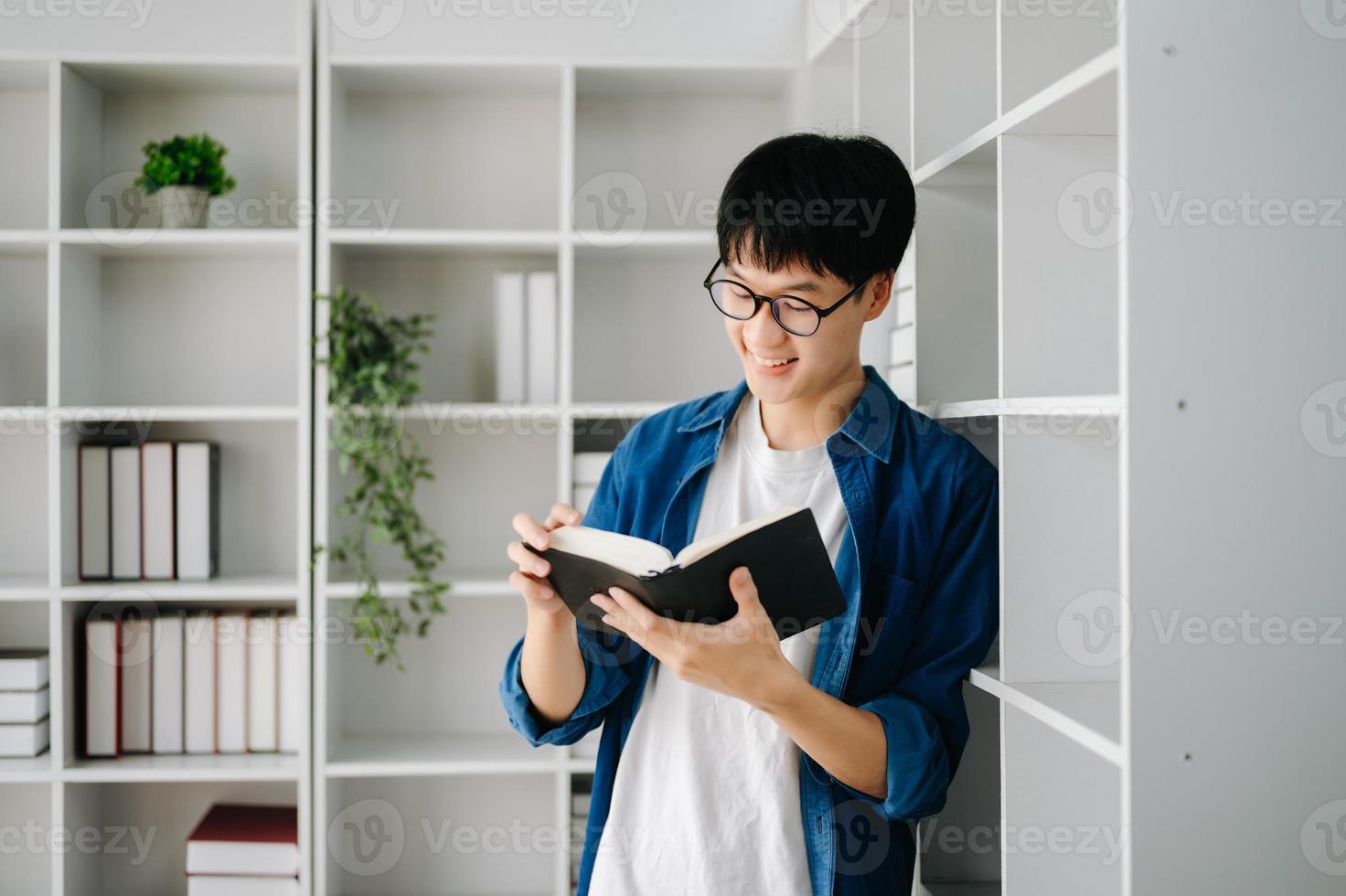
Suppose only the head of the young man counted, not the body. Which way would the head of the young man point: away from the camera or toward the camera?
toward the camera

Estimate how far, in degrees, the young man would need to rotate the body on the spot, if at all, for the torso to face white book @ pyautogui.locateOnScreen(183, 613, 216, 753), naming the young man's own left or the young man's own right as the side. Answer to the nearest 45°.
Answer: approximately 90° to the young man's own right

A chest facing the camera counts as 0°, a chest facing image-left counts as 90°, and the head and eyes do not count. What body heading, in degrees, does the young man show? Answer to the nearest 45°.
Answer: approximately 45°

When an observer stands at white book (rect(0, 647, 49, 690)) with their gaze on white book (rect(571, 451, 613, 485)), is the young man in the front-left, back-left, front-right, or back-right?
front-right

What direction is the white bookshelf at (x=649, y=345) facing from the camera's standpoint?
toward the camera

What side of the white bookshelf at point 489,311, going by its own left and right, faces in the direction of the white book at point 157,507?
right

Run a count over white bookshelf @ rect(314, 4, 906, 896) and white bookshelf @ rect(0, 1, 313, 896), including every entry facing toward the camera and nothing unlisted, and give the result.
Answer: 2

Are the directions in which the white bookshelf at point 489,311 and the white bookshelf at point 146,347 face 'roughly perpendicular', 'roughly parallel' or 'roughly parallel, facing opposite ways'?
roughly parallel
